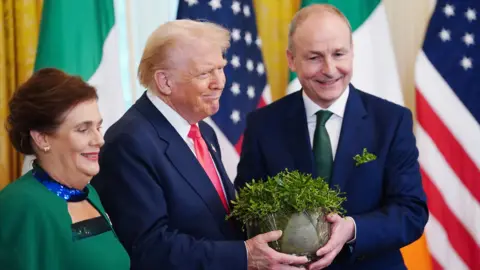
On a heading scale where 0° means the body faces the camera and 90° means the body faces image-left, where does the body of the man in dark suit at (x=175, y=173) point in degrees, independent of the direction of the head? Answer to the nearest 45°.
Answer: approximately 315°

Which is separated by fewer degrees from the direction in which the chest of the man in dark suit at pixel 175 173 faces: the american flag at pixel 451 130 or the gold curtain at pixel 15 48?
the american flag

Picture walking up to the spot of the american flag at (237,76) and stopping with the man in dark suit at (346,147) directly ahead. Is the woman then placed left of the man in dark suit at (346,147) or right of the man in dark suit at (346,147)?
right

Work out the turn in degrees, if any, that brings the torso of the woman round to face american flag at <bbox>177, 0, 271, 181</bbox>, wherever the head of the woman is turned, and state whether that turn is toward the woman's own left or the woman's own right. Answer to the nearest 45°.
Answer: approximately 90° to the woman's own left

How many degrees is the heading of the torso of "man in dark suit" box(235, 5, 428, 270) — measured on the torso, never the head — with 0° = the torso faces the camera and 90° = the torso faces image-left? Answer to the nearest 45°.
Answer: approximately 0°

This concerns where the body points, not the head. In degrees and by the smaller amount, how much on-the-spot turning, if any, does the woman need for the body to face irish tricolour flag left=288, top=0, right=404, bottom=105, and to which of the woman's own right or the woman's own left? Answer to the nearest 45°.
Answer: approximately 90° to the woman's own left

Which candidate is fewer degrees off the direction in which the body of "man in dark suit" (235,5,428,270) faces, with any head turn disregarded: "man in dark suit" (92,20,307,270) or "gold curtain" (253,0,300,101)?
the man in dark suit

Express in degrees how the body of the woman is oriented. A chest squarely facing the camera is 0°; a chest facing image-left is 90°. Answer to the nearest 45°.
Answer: approximately 315°

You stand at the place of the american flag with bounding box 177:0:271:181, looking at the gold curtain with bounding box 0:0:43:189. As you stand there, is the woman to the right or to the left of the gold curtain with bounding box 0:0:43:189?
left

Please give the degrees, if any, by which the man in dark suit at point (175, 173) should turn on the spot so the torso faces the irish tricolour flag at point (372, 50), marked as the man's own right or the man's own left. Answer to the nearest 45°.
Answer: approximately 90° to the man's own left
